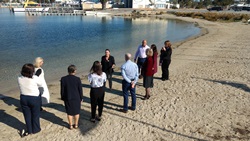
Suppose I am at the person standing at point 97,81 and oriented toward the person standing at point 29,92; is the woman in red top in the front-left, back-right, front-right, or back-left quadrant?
back-right

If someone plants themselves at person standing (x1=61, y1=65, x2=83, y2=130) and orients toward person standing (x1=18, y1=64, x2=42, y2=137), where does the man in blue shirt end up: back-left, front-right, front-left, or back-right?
back-right

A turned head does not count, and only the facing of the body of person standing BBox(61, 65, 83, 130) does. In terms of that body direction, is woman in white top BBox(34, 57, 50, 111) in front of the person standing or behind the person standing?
in front

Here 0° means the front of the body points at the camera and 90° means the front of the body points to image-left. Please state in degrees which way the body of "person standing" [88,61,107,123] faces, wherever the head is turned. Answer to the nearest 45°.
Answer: approximately 180°

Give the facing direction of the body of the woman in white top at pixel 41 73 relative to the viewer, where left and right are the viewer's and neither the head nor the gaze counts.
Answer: facing to the right of the viewer

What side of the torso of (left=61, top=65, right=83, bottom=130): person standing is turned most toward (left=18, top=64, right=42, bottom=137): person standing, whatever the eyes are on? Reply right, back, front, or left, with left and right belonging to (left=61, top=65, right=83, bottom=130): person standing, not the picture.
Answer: left

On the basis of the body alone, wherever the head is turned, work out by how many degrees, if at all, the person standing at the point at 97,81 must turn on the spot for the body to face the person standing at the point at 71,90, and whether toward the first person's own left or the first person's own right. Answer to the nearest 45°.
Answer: approximately 135° to the first person's own left

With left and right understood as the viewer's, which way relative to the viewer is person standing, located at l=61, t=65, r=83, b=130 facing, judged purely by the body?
facing away from the viewer

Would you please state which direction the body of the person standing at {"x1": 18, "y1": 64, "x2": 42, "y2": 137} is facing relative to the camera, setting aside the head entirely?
away from the camera

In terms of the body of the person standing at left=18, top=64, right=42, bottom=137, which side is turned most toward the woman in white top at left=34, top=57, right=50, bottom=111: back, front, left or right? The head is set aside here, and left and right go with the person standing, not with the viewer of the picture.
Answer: front
